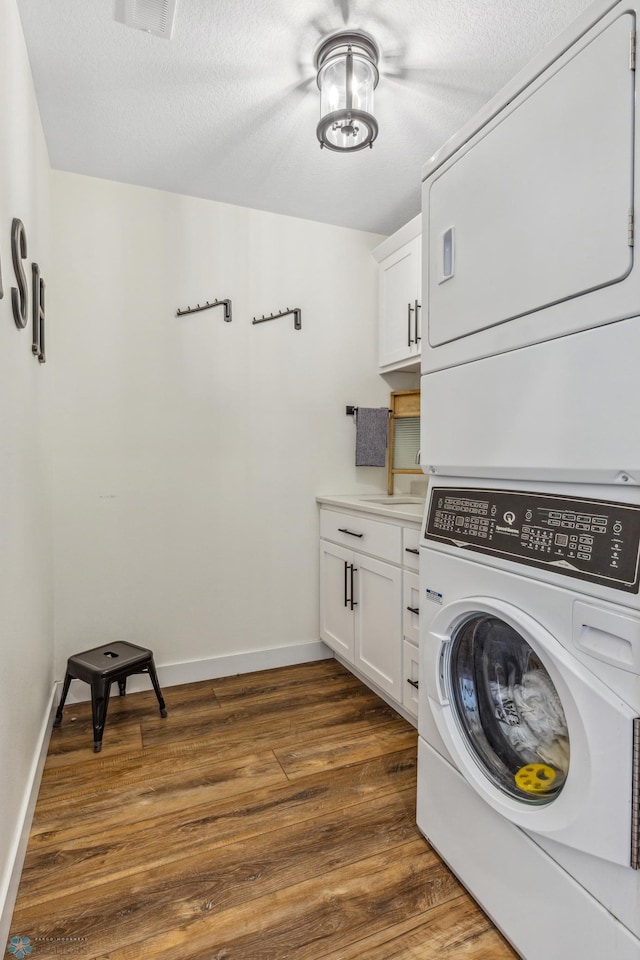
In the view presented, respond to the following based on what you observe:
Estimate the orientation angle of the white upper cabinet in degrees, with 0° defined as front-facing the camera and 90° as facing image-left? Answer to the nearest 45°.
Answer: approximately 45°

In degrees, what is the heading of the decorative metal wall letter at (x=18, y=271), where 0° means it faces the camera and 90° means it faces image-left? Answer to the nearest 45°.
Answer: approximately 270°

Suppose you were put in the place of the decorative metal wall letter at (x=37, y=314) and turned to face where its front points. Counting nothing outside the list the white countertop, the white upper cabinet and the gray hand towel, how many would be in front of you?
3

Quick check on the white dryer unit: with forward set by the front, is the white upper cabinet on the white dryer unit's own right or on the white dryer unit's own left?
on the white dryer unit's own right

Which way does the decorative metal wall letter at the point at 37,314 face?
to the viewer's right

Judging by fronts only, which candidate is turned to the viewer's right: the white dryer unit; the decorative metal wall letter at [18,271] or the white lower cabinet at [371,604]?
the decorative metal wall letter

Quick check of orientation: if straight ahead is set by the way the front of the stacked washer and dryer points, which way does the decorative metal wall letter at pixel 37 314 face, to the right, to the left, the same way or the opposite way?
the opposite way

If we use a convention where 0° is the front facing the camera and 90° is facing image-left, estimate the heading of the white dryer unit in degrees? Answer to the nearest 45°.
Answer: approximately 45°
